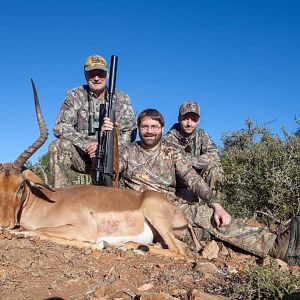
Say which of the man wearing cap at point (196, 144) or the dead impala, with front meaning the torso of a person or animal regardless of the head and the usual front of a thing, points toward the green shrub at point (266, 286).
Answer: the man wearing cap

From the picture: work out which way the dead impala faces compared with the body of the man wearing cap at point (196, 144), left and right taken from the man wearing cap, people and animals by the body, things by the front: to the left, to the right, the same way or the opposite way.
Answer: to the right

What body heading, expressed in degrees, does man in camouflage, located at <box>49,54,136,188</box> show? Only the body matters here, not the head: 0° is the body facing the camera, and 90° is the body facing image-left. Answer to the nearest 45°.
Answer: approximately 0°

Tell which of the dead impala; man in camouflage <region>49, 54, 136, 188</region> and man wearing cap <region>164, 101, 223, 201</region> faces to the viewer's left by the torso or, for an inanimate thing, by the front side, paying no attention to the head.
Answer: the dead impala

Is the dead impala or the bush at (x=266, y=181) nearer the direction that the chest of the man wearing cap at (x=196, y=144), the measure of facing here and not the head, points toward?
the dead impala

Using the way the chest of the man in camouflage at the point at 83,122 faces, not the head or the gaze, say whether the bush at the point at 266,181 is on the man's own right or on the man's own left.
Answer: on the man's own left

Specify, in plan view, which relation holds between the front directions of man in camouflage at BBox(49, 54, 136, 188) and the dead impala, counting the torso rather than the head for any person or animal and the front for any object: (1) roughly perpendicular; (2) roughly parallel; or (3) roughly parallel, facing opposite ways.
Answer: roughly perpendicular

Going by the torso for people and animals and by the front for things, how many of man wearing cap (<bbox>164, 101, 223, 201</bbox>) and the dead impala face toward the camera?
1

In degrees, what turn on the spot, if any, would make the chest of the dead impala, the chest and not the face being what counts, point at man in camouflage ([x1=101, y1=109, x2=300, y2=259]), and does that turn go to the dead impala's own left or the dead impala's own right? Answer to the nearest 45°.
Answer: approximately 135° to the dead impala's own right

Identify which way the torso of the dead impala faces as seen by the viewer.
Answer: to the viewer's left

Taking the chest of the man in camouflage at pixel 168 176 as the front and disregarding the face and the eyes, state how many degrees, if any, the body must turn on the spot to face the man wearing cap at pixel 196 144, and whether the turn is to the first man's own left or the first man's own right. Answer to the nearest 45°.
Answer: approximately 180°

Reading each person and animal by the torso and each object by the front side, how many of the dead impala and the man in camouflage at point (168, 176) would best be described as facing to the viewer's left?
1

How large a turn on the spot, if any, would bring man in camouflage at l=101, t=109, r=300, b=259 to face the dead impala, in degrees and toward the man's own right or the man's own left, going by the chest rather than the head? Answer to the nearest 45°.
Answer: approximately 45° to the man's own right
